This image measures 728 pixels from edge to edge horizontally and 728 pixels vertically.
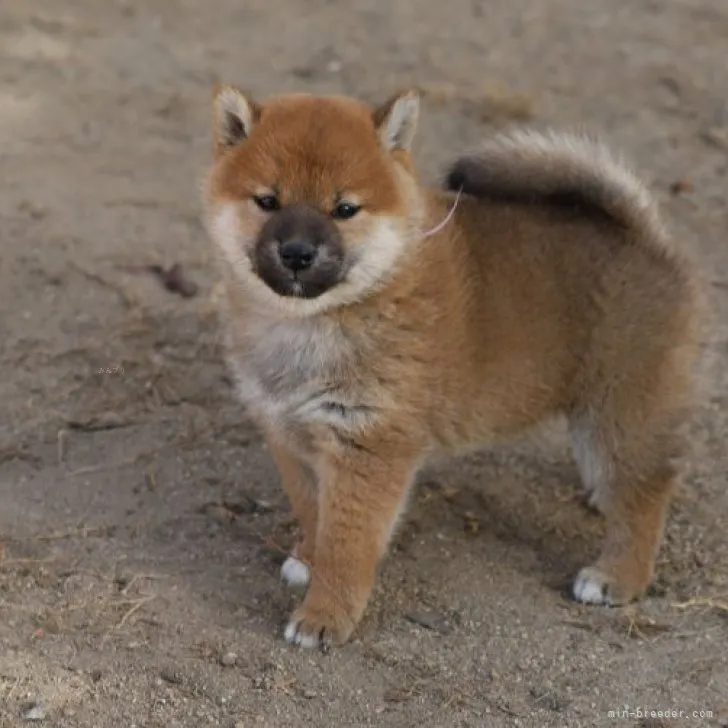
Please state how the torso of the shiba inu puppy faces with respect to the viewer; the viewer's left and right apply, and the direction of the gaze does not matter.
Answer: facing the viewer and to the left of the viewer

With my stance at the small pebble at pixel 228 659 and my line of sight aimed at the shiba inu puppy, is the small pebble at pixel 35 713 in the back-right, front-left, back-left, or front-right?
back-left

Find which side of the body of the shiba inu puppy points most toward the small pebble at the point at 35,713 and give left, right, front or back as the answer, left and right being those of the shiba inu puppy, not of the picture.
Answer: front

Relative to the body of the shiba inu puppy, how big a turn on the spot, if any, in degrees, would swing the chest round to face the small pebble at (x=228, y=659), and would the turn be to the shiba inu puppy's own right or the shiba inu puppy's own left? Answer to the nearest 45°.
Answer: approximately 45° to the shiba inu puppy's own left

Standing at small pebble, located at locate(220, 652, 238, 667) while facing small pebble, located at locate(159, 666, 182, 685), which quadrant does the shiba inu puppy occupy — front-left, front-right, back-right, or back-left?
back-right
